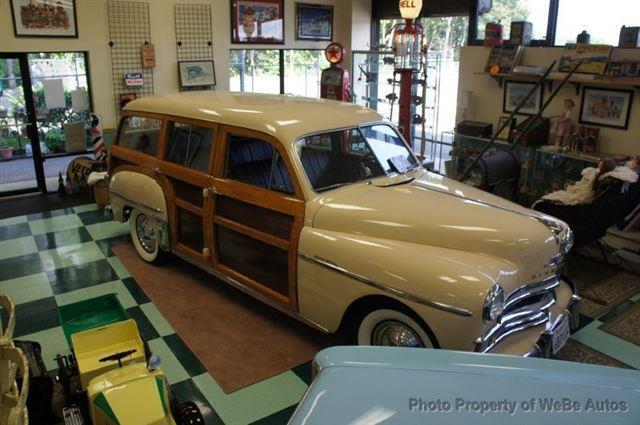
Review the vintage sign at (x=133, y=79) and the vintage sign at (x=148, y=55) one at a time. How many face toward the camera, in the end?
2

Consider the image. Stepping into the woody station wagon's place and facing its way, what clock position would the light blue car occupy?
The light blue car is roughly at 1 o'clock from the woody station wagon.

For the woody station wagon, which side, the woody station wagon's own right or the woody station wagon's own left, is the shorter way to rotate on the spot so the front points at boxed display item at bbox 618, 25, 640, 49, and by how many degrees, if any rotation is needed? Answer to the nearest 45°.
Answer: approximately 90° to the woody station wagon's own left

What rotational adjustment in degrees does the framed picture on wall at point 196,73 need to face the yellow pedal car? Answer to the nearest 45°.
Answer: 0° — it already faces it

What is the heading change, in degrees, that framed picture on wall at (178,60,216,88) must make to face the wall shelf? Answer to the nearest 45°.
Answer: approximately 45° to its left
